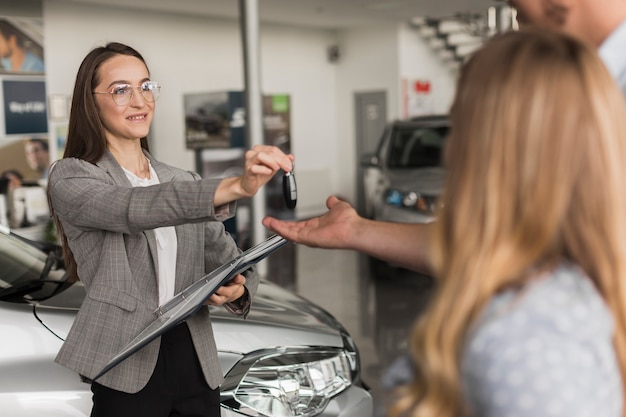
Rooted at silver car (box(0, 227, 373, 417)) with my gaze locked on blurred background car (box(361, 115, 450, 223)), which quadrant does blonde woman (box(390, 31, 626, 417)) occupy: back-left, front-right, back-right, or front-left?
back-right

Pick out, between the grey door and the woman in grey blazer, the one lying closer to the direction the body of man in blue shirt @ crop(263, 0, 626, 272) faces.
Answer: the woman in grey blazer

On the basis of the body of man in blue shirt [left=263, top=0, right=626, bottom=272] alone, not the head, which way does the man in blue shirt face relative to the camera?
to the viewer's left

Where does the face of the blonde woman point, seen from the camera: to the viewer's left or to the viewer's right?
to the viewer's left

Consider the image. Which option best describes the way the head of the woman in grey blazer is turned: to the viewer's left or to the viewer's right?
to the viewer's right

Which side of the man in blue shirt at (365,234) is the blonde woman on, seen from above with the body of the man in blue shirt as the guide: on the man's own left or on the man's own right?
on the man's own left

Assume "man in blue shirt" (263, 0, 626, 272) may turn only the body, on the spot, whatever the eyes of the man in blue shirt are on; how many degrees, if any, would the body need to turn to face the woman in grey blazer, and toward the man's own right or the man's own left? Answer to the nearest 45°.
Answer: approximately 45° to the man's own right

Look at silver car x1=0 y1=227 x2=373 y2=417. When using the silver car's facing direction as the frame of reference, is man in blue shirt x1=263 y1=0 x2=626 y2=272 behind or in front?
in front

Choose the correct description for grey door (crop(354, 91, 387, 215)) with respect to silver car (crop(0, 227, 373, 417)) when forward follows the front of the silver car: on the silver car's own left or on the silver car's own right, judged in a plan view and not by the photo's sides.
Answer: on the silver car's own left

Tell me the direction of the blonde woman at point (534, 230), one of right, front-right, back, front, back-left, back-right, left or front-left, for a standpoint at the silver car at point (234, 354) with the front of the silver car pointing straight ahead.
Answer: front-right
